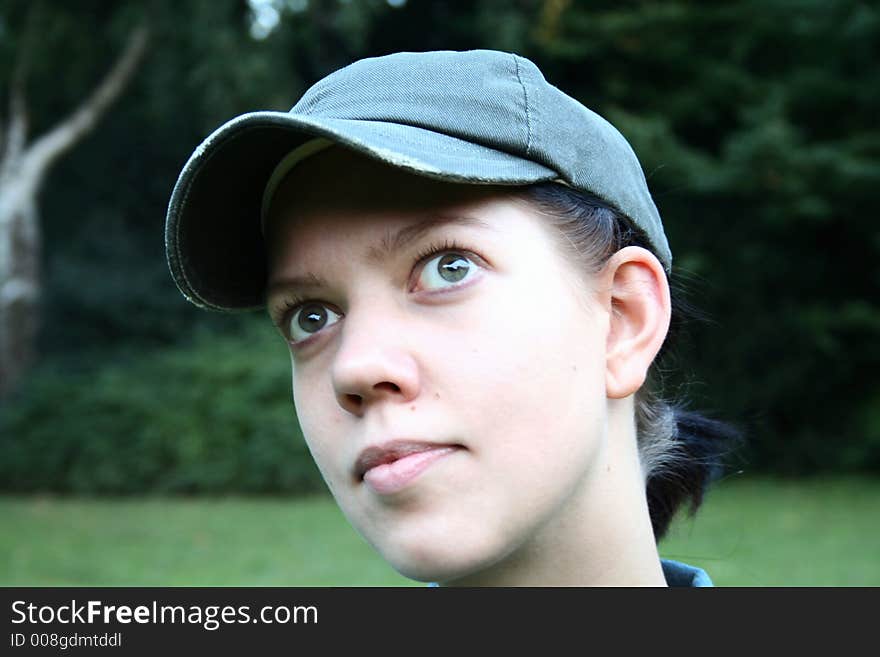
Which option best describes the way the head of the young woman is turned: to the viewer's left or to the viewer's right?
to the viewer's left
